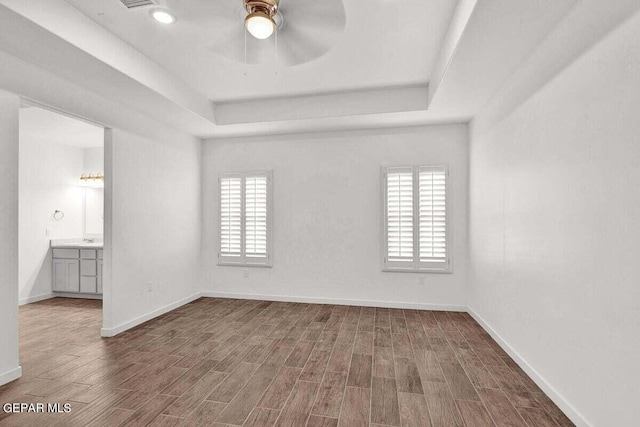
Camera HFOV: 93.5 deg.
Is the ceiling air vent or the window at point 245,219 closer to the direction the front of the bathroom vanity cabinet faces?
the ceiling air vent

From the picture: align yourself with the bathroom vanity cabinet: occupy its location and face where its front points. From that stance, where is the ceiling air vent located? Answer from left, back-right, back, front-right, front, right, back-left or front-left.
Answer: front-left

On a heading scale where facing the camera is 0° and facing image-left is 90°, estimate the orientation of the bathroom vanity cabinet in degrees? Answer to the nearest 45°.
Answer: approximately 45°

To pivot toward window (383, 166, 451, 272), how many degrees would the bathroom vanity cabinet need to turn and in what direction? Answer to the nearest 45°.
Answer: approximately 90° to its left

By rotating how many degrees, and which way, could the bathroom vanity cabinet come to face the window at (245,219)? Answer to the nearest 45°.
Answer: approximately 90° to its left

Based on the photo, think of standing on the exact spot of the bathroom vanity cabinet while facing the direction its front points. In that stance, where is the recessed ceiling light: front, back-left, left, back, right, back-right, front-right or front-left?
front-left

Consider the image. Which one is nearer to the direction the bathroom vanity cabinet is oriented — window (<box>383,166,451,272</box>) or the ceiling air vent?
the ceiling air vent

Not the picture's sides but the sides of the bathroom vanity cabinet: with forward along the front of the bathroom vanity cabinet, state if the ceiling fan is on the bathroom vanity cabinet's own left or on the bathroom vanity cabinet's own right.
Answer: on the bathroom vanity cabinet's own left

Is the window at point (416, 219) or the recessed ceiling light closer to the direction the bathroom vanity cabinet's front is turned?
the recessed ceiling light
